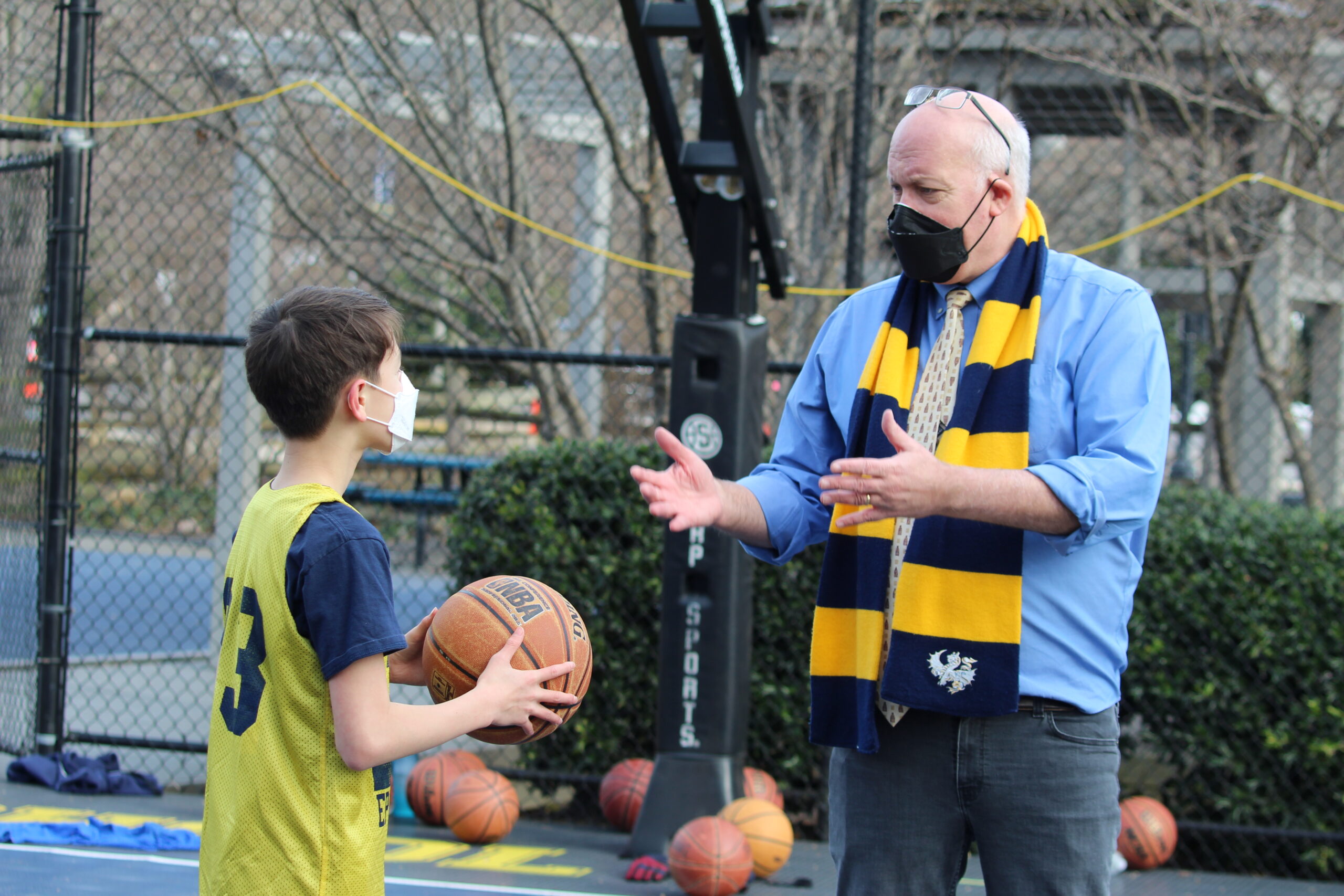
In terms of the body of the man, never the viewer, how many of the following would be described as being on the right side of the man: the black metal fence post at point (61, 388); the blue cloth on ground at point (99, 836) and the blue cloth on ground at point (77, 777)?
3

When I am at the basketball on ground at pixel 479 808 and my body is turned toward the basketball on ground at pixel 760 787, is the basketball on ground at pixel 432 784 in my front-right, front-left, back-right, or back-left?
back-left

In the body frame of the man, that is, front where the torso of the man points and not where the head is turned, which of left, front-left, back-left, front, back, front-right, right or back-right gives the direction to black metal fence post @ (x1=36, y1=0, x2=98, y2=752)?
right

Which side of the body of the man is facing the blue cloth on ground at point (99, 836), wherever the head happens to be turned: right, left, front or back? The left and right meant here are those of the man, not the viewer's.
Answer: right

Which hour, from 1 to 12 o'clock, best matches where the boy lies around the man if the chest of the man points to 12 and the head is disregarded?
The boy is roughly at 1 o'clock from the man.

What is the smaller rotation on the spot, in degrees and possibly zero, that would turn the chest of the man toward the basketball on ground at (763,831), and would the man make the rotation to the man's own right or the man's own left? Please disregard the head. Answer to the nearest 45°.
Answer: approximately 135° to the man's own right

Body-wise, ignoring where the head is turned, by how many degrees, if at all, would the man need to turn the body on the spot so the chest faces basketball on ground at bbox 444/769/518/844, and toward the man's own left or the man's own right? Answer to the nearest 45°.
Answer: approximately 90° to the man's own right

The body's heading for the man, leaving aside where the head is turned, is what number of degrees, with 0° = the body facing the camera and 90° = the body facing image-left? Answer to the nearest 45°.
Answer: approximately 45°
